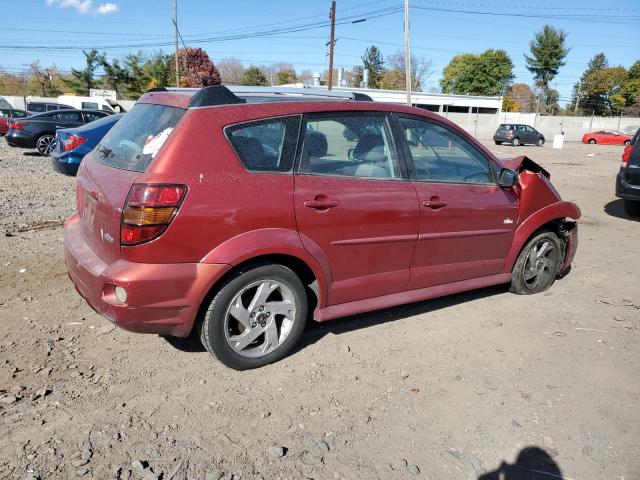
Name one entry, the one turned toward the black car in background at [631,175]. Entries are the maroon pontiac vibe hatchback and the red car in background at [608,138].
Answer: the maroon pontiac vibe hatchback

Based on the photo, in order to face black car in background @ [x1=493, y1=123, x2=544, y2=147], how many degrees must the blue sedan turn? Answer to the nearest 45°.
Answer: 0° — it already faces it

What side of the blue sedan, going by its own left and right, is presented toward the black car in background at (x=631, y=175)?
right

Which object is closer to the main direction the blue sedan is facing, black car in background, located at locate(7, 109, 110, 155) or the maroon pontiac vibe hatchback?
the black car in background

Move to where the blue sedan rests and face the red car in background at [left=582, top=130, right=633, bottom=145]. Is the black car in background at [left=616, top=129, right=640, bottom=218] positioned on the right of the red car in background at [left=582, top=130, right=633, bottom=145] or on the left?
right

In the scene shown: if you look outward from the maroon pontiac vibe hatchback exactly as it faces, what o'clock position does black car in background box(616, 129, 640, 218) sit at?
The black car in background is roughly at 12 o'clock from the maroon pontiac vibe hatchback.
